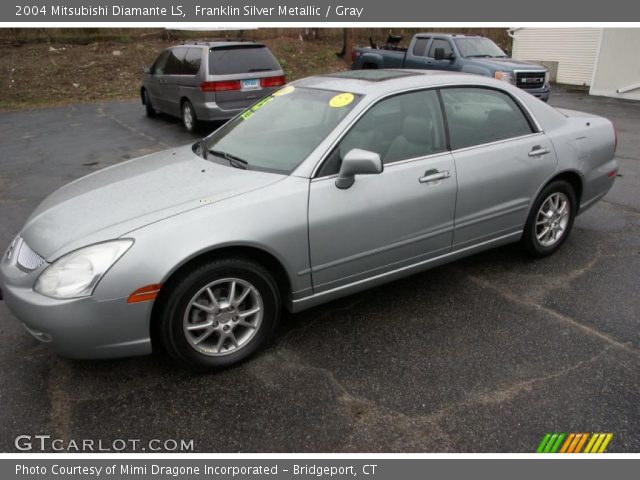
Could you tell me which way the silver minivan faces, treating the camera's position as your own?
facing away from the viewer and to the left of the viewer

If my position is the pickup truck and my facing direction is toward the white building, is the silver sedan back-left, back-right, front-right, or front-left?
back-right

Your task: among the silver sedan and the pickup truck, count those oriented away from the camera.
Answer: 0

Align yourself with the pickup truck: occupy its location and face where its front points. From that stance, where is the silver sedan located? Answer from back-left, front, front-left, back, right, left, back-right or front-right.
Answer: front-right

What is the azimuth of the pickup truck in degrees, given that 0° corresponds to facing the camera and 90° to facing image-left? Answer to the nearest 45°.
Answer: approximately 315°

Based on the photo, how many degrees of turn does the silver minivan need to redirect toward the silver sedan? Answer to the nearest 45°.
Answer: approximately 135° to its left

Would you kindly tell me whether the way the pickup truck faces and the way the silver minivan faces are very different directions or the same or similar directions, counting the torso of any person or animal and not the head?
very different directions

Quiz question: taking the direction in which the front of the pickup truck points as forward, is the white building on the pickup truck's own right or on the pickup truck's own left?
on the pickup truck's own left

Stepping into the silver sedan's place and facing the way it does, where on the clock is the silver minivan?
The silver minivan is roughly at 4 o'clock from the silver sedan.

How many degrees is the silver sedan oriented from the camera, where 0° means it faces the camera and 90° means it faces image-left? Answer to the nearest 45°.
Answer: approximately 45°

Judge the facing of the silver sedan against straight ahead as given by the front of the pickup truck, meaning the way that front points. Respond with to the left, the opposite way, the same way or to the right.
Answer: to the right

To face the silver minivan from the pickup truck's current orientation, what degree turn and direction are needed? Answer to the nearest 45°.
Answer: approximately 90° to its right
